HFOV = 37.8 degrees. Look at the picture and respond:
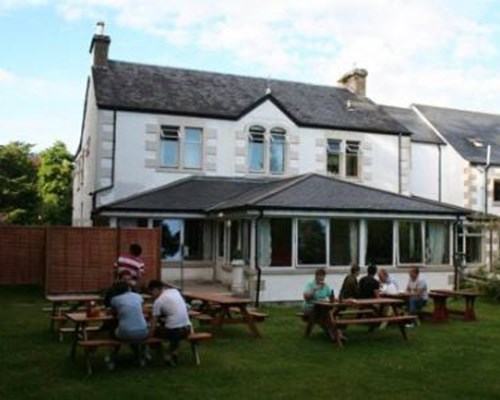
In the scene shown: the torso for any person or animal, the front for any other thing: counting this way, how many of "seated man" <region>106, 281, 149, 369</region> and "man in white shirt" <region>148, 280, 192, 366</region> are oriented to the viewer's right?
0

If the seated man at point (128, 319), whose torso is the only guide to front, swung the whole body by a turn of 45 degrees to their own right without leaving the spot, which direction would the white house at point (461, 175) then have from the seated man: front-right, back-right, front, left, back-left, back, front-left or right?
front

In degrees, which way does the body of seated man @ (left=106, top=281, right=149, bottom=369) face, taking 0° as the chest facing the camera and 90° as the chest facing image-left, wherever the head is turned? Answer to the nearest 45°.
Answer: approximately 180°

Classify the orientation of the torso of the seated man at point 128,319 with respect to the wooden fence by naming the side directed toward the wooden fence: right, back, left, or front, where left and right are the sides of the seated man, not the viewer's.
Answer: front

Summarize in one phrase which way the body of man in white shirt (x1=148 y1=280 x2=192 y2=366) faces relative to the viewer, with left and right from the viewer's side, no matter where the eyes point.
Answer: facing away from the viewer and to the left of the viewer

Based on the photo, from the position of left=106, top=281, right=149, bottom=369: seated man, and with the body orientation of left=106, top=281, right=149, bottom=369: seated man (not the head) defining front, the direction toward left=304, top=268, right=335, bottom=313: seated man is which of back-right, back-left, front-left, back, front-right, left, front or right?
front-right

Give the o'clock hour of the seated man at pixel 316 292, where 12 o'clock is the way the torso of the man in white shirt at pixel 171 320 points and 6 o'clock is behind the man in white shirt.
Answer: The seated man is roughly at 3 o'clock from the man in white shirt.

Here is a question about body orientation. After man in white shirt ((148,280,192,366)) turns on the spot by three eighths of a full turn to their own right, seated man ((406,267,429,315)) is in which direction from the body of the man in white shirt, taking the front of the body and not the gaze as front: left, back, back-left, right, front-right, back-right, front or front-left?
front-left

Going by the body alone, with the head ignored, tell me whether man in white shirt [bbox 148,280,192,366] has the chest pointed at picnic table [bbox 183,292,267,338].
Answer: no

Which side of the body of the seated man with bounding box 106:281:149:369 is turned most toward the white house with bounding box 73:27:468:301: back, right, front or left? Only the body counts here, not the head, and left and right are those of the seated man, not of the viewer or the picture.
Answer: front

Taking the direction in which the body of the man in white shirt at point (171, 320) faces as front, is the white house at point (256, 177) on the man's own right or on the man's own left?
on the man's own right

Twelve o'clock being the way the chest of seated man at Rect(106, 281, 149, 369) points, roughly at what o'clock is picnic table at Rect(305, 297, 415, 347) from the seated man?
The picnic table is roughly at 2 o'clock from the seated man.
